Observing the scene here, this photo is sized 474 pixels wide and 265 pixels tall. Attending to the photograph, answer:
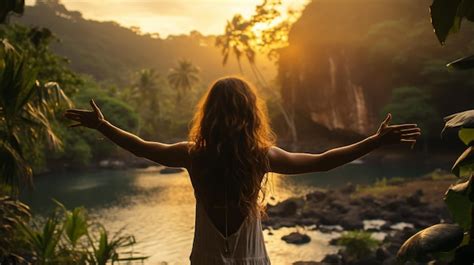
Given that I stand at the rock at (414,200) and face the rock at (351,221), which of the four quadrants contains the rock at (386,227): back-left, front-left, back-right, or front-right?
front-left

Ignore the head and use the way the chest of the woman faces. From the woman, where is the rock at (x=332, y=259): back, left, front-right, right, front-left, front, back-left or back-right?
front

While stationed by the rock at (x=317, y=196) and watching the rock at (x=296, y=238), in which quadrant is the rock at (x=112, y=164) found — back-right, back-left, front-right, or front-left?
back-right

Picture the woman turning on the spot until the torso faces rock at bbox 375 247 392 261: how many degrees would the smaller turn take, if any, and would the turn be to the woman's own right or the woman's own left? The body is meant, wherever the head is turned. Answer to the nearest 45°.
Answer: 0° — they already face it

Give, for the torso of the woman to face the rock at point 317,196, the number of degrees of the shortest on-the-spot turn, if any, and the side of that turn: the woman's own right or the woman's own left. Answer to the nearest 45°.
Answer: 0° — they already face it

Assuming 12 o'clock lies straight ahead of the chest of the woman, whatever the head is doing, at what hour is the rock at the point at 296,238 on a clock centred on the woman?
The rock is roughly at 12 o'clock from the woman.

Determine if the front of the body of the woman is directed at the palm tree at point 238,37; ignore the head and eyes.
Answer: yes

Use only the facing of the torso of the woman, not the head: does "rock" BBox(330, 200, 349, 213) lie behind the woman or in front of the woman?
in front

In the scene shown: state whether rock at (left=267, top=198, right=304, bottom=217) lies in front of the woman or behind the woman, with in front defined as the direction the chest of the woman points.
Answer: in front

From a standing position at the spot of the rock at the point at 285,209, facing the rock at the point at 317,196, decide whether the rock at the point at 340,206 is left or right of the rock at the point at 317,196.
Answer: right

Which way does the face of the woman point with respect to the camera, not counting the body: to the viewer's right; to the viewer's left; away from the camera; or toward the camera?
away from the camera

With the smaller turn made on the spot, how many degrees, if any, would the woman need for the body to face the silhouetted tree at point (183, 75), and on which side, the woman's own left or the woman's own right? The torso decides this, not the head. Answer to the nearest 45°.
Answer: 0° — they already face it

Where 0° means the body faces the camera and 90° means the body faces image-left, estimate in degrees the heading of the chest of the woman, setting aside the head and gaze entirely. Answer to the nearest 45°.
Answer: approximately 180°

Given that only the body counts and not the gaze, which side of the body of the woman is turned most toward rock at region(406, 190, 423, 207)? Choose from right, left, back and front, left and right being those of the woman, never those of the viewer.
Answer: front
